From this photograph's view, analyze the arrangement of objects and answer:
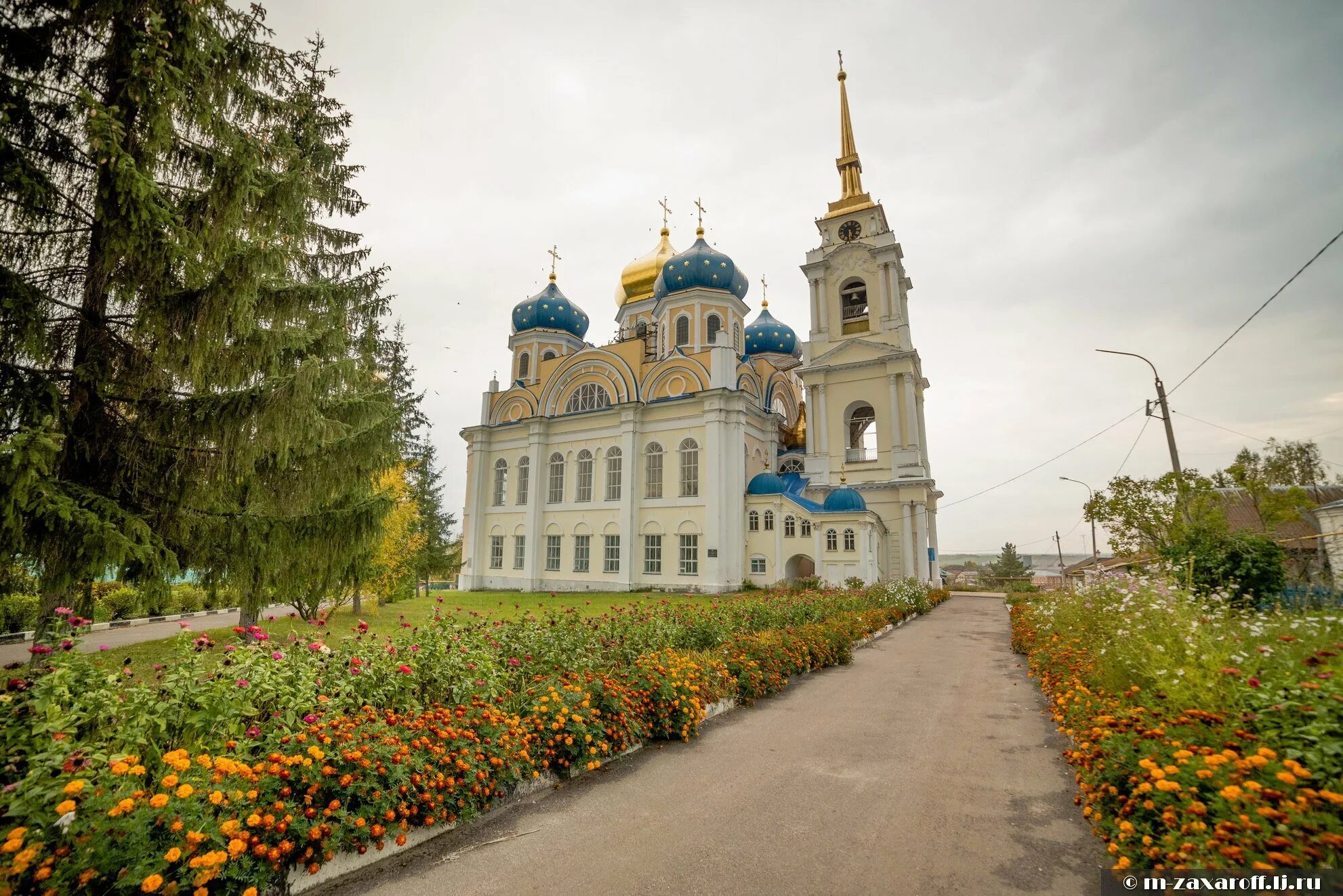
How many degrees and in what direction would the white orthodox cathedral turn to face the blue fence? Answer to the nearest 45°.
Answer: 0° — it already faces it

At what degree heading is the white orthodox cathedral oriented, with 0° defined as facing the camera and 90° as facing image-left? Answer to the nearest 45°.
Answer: approximately 315°

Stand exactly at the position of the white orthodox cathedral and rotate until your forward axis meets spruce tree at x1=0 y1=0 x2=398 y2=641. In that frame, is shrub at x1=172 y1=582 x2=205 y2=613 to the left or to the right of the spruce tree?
right

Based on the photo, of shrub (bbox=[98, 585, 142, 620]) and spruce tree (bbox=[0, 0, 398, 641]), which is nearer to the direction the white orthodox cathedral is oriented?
the spruce tree

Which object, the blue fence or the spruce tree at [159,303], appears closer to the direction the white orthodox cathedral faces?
the blue fence

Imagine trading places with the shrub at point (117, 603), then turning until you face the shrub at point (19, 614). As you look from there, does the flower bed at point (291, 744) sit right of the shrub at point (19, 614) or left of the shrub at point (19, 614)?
left
